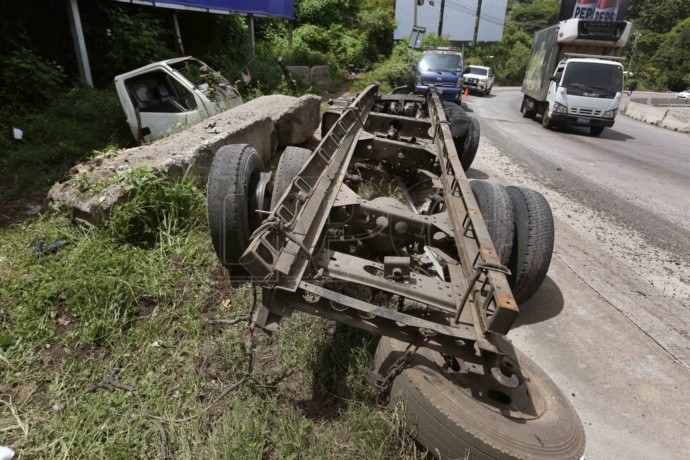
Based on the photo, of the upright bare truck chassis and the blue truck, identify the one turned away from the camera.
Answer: the upright bare truck chassis

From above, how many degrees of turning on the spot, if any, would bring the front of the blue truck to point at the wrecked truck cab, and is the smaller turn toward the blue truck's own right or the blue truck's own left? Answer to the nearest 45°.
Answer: approximately 45° to the blue truck's own right

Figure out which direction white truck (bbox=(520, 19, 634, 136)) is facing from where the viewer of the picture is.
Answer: facing the viewer and to the right of the viewer

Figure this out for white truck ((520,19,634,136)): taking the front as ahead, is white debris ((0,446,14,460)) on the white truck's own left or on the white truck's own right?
on the white truck's own right

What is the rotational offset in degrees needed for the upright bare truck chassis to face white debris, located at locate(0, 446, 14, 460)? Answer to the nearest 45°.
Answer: approximately 135° to its left

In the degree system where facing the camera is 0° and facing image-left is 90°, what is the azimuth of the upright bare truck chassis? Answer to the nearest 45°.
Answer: approximately 180°

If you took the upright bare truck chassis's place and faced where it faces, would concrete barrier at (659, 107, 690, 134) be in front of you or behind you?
in front

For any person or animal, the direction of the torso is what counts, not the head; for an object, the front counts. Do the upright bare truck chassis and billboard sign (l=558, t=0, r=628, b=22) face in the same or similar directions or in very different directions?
very different directions

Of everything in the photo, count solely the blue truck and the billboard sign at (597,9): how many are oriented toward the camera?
2

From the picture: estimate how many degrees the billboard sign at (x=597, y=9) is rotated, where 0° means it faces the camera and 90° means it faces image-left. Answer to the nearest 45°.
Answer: approximately 0°

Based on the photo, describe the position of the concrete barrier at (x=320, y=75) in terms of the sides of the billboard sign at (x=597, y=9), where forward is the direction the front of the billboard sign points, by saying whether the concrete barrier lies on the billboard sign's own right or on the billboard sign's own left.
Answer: on the billboard sign's own right

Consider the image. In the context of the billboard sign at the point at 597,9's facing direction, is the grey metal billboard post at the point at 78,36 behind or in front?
in front

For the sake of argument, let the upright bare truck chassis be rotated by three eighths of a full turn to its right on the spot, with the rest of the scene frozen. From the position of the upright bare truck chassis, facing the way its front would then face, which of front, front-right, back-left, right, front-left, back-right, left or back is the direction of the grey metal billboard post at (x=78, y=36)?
back

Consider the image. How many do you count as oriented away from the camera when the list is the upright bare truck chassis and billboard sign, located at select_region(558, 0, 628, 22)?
1

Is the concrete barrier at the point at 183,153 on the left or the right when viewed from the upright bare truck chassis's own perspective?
on its left

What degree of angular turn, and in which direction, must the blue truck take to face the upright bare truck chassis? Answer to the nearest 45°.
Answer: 0° — it already faces it
